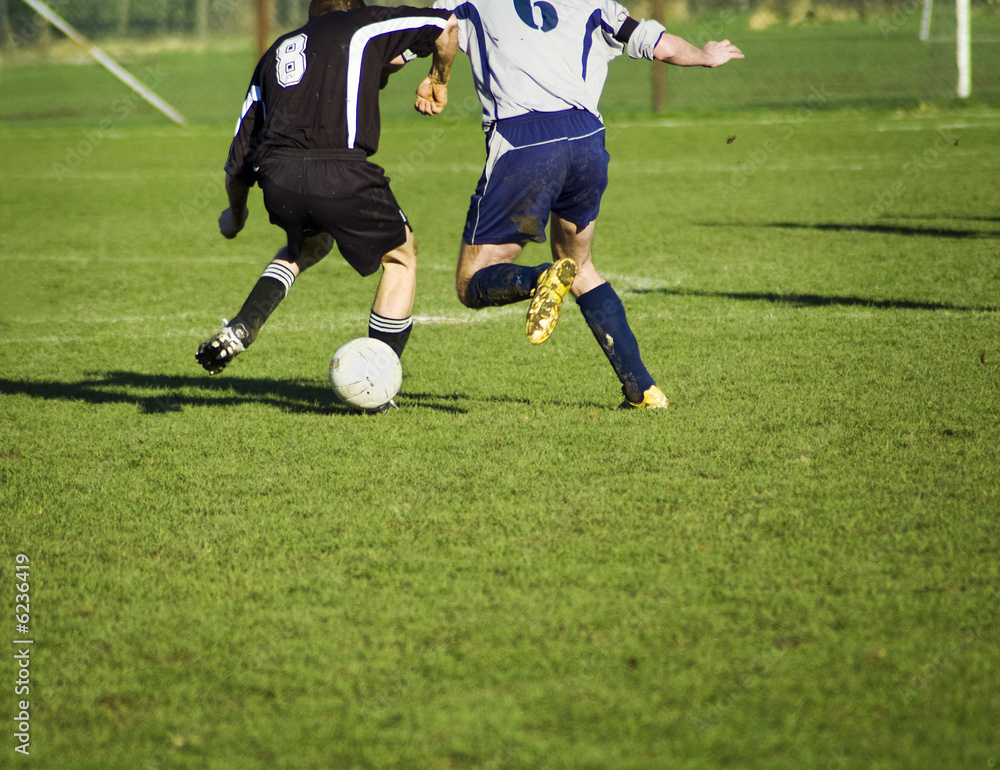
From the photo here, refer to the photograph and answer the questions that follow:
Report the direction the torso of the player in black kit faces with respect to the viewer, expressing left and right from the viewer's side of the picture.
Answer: facing away from the viewer and to the right of the viewer

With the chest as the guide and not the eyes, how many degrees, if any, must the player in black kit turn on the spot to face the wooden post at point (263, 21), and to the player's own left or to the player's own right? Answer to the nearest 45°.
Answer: approximately 45° to the player's own left

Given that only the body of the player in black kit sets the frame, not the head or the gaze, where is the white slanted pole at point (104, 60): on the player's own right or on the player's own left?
on the player's own left

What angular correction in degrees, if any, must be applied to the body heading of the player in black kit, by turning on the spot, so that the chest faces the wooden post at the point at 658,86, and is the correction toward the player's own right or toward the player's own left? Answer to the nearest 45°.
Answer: approximately 45° to the player's own left
